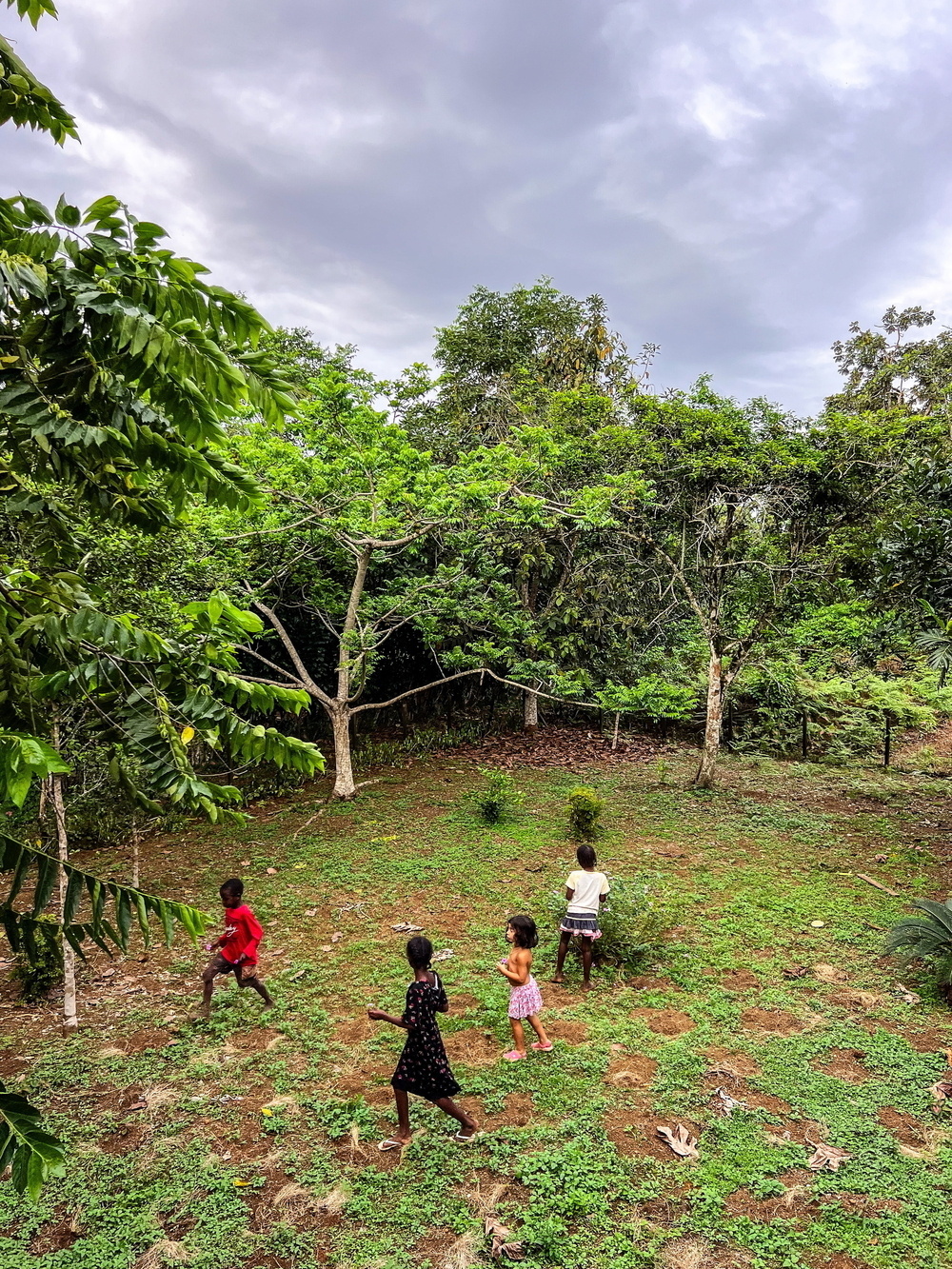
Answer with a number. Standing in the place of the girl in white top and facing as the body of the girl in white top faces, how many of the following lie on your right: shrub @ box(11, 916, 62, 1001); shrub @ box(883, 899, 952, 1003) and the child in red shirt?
1

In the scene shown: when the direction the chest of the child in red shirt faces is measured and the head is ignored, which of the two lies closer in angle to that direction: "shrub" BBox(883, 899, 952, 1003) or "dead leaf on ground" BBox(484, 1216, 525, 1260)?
the dead leaf on ground

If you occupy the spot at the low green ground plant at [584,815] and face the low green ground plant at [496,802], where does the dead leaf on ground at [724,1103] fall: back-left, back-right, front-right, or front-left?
back-left

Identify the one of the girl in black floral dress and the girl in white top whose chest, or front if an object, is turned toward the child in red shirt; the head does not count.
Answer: the girl in black floral dress

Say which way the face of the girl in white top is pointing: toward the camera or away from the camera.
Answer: away from the camera

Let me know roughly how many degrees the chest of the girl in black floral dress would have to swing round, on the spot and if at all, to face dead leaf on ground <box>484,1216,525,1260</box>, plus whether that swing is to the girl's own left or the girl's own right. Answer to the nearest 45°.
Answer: approximately 180°

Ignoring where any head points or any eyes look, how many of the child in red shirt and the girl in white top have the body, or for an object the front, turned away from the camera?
1

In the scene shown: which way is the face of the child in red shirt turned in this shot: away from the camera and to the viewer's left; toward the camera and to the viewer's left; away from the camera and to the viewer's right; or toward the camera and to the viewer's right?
toward the camera and to the viewer's left

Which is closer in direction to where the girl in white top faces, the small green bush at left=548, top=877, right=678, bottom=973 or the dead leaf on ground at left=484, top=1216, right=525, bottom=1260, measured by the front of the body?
the small green bush

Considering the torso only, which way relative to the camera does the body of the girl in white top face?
away from the camera

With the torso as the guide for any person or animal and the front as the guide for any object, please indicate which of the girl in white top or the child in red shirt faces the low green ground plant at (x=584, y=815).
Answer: the girl in white top

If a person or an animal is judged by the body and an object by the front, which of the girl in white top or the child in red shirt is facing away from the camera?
the girl in white top

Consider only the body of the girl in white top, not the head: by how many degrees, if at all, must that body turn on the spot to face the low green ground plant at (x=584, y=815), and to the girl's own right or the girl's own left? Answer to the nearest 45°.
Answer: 0° — they already face it

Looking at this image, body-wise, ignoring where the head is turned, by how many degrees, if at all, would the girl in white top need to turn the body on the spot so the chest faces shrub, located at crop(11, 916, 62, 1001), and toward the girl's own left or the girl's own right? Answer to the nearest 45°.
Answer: approximately 90° to the girl's own left

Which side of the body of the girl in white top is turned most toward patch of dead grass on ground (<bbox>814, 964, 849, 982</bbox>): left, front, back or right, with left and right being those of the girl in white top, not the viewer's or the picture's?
right

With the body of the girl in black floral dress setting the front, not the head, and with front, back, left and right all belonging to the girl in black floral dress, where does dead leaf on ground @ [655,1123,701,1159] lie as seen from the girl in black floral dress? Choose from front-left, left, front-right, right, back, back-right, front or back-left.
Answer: back-right

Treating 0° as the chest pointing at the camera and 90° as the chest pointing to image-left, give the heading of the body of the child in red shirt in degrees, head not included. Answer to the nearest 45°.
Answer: approximately 45°

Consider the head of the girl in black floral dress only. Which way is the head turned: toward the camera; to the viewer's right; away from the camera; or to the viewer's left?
away from the camera

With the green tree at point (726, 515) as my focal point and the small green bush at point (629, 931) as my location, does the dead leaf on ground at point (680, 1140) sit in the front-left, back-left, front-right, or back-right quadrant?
back-right
